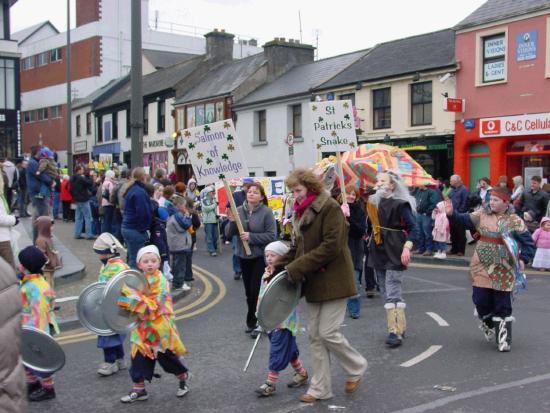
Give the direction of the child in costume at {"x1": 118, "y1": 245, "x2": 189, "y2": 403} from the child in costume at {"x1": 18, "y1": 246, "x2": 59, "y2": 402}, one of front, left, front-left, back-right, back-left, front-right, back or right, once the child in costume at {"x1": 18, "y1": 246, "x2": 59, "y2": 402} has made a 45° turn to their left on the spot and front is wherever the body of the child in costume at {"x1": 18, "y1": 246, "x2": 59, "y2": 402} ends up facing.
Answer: left

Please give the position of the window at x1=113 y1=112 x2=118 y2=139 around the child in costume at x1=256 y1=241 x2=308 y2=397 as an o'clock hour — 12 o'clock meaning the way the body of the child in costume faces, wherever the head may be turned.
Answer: The window is roughly at 4 o'clock from the child in costume.

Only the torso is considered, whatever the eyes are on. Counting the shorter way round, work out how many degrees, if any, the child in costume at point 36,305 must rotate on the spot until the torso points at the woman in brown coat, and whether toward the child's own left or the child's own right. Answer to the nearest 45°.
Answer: approximately 135° to the child's own left

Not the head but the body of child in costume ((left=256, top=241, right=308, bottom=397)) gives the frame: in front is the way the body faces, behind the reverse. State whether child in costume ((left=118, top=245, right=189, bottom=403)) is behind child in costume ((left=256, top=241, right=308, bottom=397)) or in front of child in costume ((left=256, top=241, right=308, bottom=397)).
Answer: in front

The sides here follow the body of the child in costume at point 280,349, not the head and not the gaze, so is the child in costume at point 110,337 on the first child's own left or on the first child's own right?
on the first child's own right

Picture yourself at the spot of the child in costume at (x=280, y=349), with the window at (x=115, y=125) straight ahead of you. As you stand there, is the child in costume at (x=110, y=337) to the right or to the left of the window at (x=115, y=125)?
left

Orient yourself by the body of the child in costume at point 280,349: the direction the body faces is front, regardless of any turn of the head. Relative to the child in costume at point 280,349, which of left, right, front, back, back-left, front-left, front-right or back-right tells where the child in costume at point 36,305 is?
front-right

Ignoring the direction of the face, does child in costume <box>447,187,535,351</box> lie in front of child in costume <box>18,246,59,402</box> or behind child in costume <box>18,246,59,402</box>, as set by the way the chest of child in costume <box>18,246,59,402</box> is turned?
behind

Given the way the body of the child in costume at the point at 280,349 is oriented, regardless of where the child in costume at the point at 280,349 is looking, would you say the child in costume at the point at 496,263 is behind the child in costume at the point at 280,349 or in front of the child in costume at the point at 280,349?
behind

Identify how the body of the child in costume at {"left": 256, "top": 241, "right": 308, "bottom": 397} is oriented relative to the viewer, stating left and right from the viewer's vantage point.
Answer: facing the viewer and to the left of the viewer

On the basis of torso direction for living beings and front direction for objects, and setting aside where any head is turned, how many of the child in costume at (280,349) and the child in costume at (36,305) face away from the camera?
0
